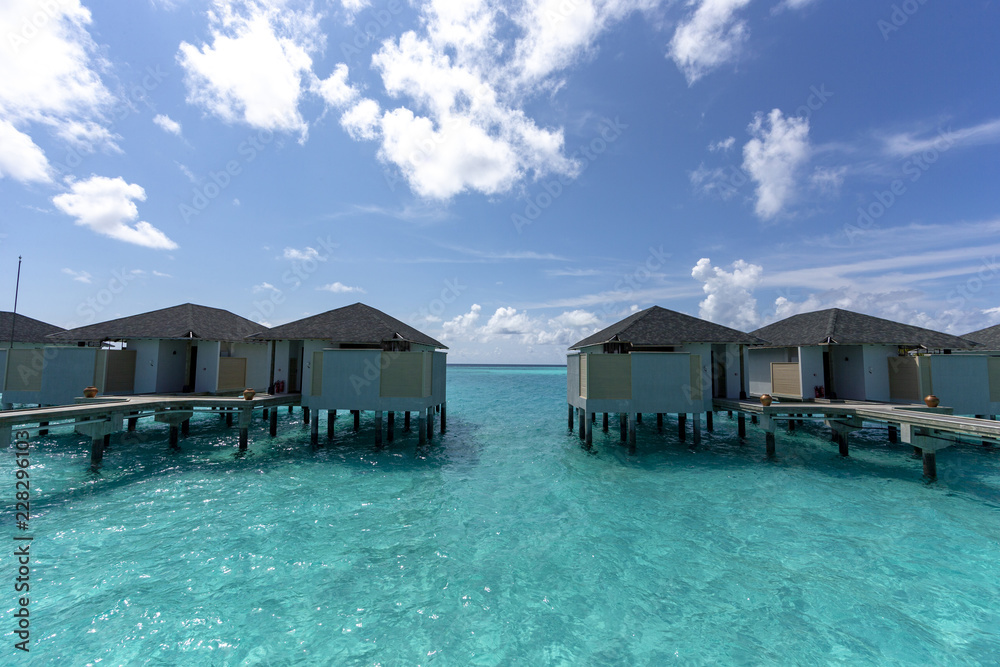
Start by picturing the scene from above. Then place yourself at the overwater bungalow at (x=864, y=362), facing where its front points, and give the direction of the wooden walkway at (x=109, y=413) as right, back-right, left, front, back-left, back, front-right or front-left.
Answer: front-right

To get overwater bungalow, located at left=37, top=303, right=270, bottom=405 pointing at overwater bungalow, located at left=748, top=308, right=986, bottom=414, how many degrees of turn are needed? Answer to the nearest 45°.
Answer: approximately 45° to its left

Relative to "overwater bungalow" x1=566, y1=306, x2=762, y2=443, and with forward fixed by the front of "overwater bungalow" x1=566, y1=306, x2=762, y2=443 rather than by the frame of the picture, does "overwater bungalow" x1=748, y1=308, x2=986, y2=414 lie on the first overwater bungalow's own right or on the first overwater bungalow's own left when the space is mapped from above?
on the first overwater bungalow's own left

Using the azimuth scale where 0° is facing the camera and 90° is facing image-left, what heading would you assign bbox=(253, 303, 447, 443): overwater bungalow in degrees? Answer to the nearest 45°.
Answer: approximately 45°

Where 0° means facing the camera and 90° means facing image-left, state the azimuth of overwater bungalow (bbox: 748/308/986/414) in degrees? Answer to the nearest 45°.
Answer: approximately 0°

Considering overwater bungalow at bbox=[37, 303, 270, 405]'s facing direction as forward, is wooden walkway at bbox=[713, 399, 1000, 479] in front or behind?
in front

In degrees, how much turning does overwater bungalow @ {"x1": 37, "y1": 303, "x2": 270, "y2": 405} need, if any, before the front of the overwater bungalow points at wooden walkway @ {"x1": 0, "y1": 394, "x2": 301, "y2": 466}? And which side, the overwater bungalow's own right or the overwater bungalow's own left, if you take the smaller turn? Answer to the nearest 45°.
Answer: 0° — it already faces it

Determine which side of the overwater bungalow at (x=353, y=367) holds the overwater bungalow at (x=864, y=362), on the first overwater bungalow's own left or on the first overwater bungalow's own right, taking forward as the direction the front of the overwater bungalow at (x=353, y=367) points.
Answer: on the first overwater bungalow's own left

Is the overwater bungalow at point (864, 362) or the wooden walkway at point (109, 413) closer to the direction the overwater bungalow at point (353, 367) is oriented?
the wooden walkway

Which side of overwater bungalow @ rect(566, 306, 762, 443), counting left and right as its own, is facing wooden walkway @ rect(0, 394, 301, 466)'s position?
right

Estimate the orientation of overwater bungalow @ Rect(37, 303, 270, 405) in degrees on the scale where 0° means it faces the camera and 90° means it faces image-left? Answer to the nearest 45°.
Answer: approximately 0°

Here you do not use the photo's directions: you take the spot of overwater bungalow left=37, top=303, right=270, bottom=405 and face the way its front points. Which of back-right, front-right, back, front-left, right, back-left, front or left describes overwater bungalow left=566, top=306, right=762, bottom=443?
front-left
